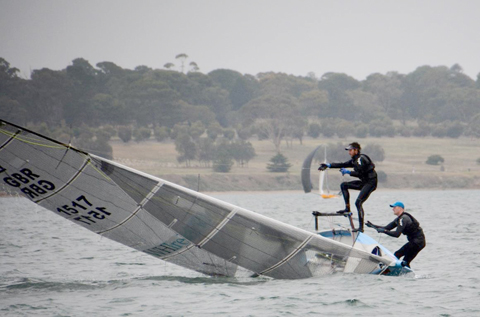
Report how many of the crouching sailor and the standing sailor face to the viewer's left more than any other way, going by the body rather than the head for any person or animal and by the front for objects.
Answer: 2

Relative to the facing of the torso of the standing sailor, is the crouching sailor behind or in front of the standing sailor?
behind

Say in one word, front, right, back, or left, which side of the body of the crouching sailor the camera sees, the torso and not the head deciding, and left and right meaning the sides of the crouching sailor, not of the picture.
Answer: left

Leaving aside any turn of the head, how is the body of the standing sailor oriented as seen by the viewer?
to the viewer's left
